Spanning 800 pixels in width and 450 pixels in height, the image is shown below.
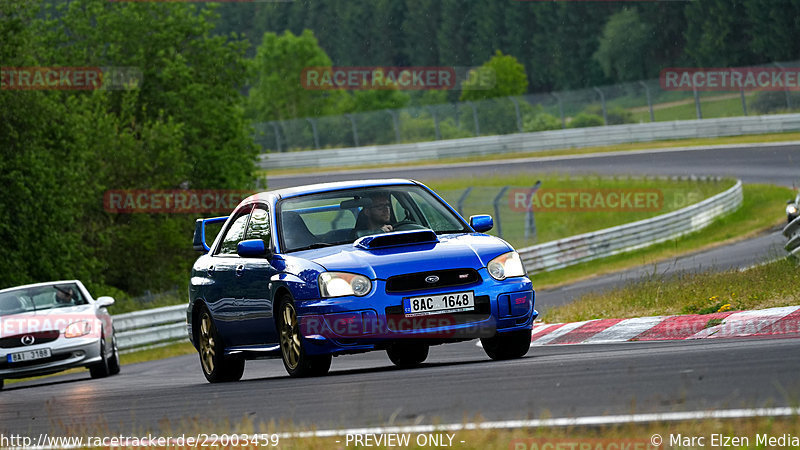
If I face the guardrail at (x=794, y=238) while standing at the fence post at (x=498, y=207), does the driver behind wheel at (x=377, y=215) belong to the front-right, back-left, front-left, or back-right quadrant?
front-right

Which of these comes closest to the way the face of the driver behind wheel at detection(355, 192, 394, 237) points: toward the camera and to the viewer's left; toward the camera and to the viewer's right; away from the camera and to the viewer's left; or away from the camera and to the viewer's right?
toward the camera and to the viewer's right

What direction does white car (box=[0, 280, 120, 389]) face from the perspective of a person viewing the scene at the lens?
facing the viewer

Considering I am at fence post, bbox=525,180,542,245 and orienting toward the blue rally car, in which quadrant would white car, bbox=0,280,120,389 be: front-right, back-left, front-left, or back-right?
front-right

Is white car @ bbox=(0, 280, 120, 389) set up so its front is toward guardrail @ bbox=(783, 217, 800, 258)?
no

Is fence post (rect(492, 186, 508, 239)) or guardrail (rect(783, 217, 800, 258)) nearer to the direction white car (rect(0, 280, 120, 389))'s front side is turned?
the guardrail

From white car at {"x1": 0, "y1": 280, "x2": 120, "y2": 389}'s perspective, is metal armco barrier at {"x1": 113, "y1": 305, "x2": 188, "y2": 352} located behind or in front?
behind

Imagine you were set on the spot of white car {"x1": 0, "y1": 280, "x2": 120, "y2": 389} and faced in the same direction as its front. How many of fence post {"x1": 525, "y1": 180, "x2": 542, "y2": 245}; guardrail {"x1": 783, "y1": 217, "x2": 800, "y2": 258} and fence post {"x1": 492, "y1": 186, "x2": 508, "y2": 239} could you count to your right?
0

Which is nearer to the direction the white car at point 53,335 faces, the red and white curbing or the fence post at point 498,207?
the red and white curbing

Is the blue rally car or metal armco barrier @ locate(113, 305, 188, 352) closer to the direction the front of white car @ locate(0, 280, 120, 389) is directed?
the blue rally car

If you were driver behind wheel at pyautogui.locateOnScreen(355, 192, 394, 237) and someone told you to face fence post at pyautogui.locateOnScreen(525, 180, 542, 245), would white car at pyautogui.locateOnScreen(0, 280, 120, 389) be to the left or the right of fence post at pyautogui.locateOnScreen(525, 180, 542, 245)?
left

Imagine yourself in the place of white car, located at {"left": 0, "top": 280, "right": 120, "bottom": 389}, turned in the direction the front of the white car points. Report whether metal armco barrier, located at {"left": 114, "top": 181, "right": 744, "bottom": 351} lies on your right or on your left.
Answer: on your left

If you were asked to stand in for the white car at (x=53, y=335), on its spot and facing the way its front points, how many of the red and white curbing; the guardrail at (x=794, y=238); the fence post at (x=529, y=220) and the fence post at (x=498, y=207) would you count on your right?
0

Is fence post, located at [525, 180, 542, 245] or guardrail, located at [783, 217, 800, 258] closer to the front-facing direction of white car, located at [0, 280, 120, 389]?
the guardrail

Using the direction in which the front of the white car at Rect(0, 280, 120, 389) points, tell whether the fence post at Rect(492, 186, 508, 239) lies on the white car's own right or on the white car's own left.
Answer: on the white car's own left
